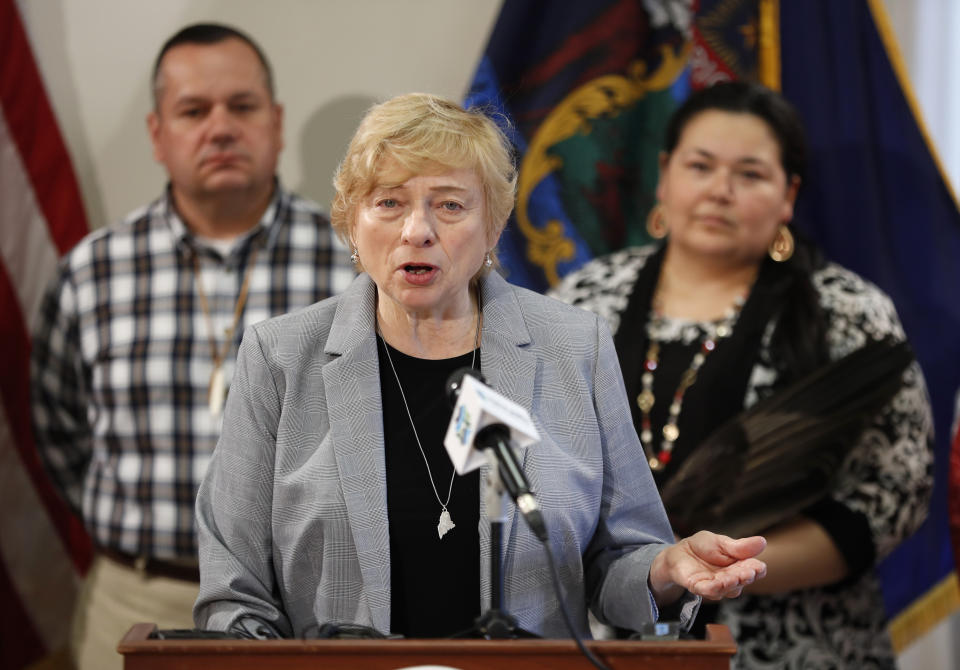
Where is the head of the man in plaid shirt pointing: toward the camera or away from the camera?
toward the camera

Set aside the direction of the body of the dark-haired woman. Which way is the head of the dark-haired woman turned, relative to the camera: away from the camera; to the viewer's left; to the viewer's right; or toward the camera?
toward the camera

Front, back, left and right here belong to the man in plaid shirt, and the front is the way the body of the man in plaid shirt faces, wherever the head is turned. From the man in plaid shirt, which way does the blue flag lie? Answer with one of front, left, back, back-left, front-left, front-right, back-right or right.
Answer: left

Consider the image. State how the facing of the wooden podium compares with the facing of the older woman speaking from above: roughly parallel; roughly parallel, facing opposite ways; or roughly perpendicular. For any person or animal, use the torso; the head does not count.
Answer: roughly parallel

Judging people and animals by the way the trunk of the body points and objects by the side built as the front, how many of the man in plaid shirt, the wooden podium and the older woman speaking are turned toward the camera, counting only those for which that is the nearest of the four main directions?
3

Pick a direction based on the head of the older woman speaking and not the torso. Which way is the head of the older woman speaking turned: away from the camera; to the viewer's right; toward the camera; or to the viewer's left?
toward the camera

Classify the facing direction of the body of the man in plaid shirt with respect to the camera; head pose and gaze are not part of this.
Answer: toward the camera

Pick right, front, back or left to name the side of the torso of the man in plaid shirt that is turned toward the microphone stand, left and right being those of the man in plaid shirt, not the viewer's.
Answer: front

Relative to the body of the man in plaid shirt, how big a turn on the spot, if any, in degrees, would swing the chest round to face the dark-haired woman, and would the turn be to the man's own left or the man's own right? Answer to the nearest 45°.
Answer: approximately 45° to the man's own left

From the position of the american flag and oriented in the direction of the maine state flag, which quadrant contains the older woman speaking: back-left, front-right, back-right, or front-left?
front-right

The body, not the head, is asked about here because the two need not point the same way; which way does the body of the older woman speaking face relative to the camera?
toward the camera

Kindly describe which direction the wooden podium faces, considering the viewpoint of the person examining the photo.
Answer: facing the viewer

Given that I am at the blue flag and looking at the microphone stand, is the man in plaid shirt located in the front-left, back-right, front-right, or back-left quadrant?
front-right
